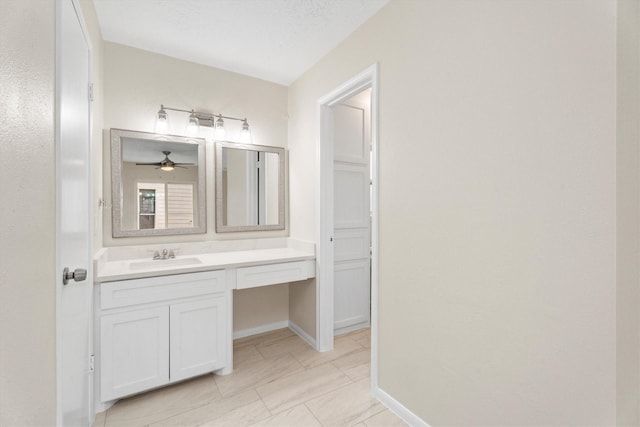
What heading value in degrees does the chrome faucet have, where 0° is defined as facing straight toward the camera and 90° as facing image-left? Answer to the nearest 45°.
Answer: approximately 0°

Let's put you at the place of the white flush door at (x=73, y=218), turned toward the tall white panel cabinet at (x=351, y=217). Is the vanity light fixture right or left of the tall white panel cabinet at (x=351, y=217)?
left

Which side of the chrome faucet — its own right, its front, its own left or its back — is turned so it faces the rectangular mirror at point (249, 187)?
left

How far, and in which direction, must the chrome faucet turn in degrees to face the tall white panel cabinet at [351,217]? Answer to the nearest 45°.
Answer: approximately 90° to its left
